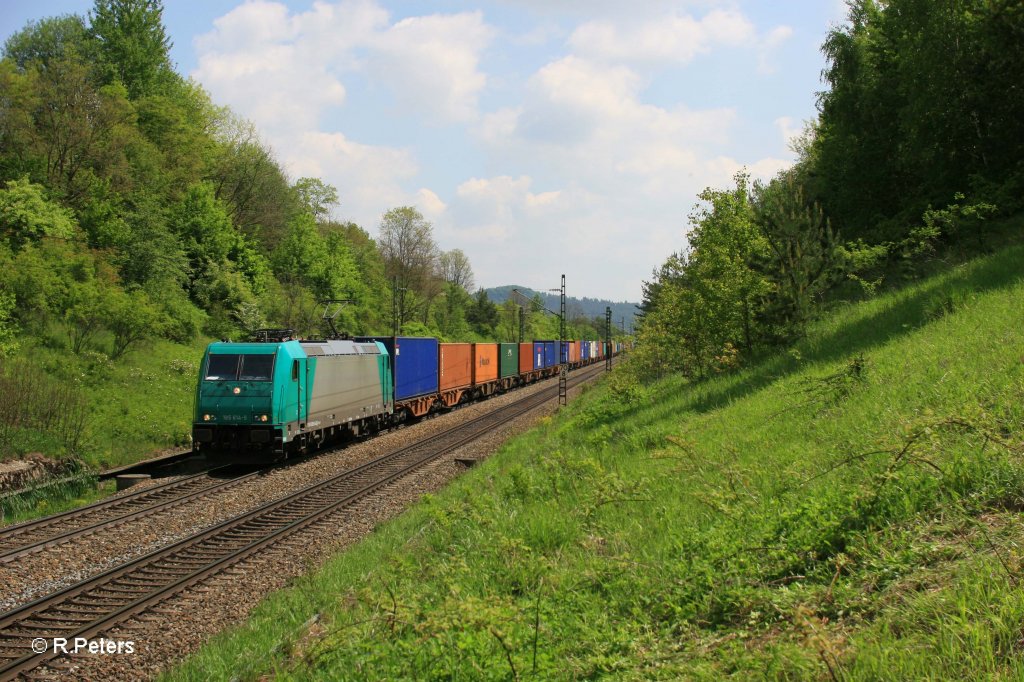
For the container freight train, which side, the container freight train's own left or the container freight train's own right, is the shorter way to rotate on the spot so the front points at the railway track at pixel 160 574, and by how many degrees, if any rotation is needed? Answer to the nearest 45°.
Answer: approximately 45° to the container freight train's own left

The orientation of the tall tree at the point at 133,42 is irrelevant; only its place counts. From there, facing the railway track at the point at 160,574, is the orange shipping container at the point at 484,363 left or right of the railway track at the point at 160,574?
left

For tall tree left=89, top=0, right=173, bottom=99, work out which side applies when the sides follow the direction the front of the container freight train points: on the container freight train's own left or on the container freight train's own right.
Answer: on the container freight train's own right

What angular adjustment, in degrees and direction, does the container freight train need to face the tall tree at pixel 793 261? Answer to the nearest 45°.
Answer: approximately 135° to its left

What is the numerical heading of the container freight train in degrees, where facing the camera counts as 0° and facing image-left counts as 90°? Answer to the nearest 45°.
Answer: approximately 45°

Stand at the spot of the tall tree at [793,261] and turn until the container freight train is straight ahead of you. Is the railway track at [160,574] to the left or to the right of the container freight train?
left
